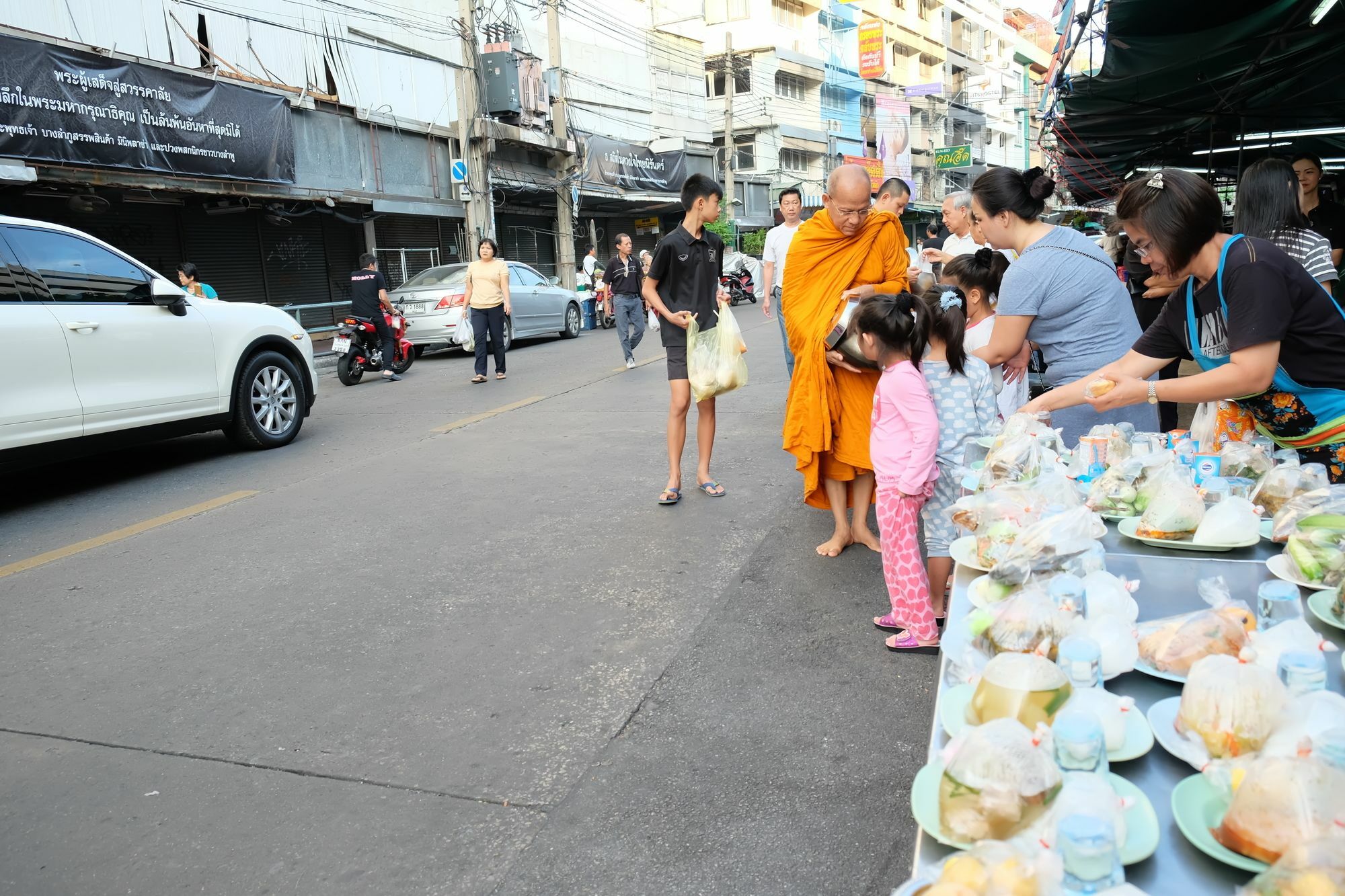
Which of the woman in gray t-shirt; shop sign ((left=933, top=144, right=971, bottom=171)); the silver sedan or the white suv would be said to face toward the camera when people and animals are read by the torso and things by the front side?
the shop sign

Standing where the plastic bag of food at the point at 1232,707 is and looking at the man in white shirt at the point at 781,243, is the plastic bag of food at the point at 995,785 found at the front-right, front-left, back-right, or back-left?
back-left

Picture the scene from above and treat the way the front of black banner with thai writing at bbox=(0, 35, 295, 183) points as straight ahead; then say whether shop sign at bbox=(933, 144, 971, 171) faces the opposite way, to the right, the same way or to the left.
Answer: to the right

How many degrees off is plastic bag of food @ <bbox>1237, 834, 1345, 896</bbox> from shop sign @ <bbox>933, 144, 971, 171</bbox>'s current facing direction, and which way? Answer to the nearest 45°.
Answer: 0° — it already faces it

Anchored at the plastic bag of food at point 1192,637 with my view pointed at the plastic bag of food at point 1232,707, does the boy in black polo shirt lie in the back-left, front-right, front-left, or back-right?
back-right

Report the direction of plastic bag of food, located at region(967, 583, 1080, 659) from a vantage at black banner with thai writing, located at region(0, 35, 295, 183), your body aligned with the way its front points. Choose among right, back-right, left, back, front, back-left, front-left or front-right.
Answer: front-right

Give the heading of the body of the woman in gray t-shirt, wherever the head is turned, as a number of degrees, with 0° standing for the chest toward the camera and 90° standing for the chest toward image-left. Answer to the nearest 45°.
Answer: approximately 135°

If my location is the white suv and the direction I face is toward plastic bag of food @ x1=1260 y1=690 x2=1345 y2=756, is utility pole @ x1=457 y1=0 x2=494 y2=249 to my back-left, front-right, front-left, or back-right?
back-left
